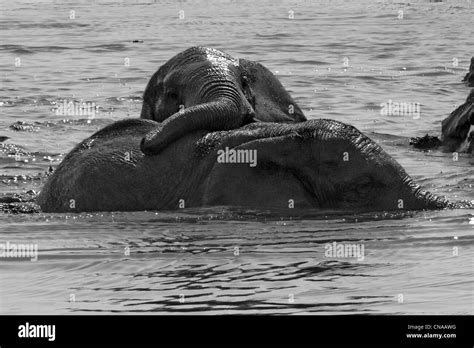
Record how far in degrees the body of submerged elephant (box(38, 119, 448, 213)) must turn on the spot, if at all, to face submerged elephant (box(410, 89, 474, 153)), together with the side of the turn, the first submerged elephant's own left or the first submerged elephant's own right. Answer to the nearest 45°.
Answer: approximately 45° to the first submerged elephant's own left

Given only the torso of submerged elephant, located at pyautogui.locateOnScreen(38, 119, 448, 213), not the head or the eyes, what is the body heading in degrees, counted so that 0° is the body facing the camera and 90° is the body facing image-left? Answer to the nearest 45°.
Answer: approximately 270°

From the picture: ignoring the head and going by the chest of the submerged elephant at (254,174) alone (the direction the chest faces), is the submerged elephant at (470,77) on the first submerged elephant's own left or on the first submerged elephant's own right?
on the first submerged elephant's own left
